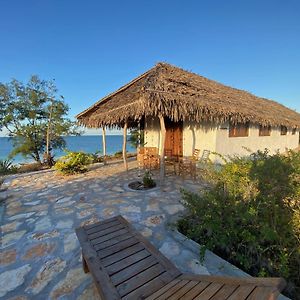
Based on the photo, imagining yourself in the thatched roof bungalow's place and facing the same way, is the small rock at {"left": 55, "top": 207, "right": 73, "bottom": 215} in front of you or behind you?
in front

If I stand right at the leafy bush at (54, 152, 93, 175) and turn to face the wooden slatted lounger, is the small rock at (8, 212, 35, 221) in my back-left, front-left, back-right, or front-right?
front-right

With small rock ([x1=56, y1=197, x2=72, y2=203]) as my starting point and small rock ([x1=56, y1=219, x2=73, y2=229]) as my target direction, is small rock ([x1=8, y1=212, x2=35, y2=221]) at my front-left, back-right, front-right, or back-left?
front-right

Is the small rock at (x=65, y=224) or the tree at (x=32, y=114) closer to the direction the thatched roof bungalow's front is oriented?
the small rock

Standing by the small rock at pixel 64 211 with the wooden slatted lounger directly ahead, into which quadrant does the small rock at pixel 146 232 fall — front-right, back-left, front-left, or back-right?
front-left

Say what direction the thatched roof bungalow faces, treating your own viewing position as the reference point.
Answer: facing the viewer and to the left of the viewer

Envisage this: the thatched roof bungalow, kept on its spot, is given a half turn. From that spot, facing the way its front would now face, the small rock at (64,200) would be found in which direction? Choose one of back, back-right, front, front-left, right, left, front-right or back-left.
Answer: back

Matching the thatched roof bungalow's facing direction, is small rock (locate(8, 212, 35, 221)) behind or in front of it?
in front

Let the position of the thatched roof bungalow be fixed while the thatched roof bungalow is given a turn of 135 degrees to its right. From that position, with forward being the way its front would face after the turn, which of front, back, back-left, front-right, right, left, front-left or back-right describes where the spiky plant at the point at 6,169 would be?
left
